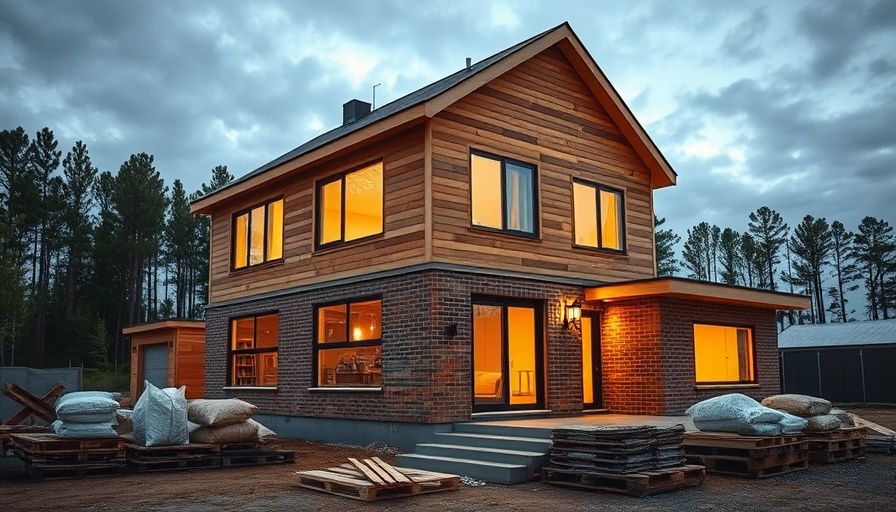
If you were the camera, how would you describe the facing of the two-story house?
facing the viewer and to the right of the viewer

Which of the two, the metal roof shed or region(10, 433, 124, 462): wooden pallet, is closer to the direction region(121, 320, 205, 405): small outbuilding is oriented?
the wooden pallet

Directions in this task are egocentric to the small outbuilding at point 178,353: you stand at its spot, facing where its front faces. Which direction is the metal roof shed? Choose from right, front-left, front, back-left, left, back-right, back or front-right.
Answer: back-left

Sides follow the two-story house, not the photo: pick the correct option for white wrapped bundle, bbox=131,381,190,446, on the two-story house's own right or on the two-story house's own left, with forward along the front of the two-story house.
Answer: on the two-story house's own right

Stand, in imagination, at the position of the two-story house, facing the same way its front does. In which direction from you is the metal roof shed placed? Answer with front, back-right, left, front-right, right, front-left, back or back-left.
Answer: left

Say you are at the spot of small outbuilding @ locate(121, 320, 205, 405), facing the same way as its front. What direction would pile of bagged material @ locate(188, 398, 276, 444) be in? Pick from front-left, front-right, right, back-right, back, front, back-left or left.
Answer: front-left

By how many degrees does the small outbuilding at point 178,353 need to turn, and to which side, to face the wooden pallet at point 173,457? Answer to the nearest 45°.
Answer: approximately 45° to its left

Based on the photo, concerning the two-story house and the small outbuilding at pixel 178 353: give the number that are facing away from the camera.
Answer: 0

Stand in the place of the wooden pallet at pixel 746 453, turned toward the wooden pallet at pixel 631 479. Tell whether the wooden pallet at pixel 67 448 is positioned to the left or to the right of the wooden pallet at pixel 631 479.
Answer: right

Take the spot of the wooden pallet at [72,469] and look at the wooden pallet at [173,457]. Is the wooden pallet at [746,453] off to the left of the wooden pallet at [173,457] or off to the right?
right

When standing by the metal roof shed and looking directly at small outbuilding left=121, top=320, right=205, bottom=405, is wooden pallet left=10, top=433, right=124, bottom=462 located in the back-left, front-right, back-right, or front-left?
front-left

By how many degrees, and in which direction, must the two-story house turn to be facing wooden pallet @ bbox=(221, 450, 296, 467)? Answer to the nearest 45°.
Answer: approximately 90° to its right

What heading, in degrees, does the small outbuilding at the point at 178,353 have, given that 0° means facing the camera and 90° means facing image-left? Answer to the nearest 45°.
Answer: approximately 45°

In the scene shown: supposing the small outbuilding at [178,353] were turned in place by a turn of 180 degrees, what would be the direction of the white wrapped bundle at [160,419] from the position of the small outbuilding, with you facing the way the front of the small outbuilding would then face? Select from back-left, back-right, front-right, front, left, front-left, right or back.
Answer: back-right

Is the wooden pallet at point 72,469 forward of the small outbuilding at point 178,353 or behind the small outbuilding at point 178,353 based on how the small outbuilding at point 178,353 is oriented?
forward

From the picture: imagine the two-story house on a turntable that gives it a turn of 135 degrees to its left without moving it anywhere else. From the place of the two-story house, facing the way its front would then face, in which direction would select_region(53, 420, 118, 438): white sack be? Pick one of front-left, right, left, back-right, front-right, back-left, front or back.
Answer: back-left
